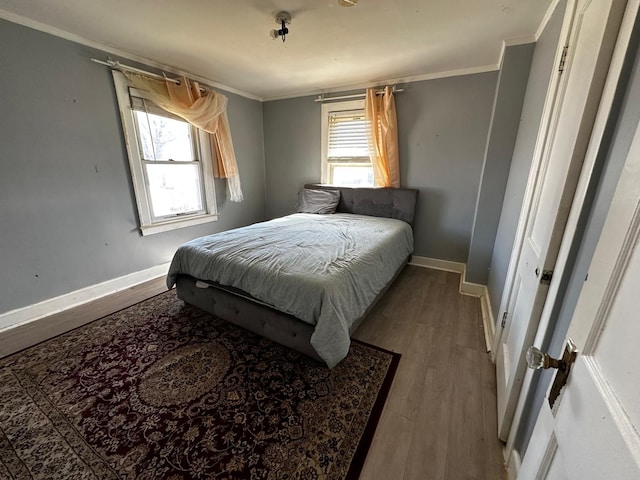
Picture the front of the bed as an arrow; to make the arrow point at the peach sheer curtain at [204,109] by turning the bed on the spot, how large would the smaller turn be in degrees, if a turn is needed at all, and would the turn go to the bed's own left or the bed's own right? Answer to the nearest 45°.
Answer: approximately 90° to the bed's own right

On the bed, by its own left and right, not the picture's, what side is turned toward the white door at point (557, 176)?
left

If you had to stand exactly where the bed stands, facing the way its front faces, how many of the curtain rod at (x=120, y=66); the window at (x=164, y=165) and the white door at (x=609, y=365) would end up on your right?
2

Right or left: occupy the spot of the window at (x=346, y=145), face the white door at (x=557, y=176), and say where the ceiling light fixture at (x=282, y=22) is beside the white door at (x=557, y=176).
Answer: right

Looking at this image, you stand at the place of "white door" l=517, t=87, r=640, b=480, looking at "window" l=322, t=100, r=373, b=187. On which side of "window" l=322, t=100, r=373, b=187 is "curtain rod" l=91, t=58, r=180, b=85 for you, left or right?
left

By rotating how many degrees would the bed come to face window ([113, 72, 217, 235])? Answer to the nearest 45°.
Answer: approximately 90° to its right

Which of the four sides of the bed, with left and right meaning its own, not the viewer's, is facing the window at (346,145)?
back

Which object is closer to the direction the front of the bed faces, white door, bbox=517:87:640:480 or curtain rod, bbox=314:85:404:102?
the white door

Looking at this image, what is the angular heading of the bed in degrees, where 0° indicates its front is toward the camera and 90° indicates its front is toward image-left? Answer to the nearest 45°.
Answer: approximately 45°

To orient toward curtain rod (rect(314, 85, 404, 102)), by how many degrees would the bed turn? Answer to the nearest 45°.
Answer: approximately 135° to its right
